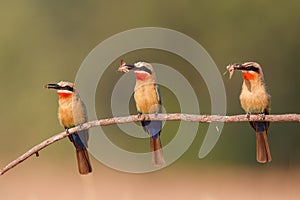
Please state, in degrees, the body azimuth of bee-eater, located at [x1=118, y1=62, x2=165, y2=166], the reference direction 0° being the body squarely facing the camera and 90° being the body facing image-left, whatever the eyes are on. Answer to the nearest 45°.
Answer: approximately 45°

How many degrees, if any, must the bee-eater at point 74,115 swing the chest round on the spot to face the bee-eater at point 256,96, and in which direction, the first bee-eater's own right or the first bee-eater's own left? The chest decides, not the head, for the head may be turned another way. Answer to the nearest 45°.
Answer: approximately 135° to the first bee-eater's own left

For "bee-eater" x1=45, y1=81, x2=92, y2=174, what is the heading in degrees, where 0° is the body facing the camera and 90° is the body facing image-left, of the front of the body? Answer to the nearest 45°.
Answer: approximately 45°

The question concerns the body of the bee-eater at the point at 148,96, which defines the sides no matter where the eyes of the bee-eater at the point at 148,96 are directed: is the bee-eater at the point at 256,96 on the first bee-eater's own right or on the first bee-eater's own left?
on the first bee-eater's own left

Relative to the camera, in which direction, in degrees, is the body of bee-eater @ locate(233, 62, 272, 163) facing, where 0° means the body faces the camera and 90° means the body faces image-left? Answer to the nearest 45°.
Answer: approximately 45°

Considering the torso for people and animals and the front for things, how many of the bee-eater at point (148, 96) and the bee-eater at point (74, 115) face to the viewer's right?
0

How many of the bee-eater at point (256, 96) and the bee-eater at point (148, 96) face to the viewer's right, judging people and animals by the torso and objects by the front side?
0
